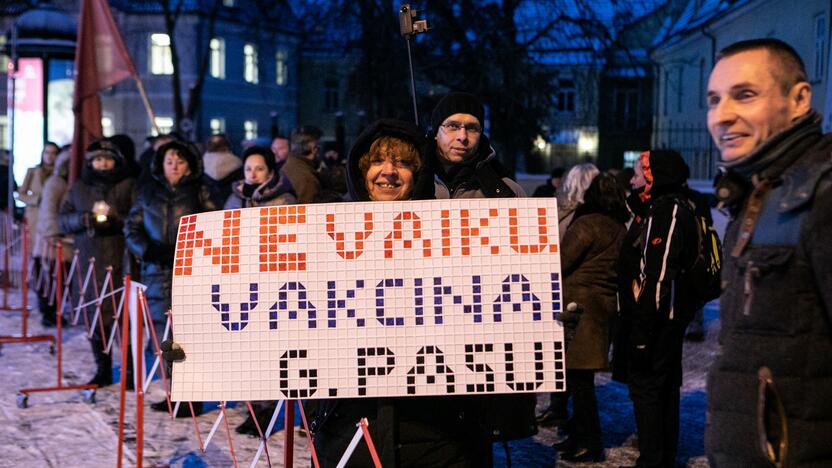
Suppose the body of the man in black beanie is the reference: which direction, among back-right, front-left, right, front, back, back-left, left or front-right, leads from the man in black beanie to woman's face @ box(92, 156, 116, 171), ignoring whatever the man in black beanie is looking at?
back-right

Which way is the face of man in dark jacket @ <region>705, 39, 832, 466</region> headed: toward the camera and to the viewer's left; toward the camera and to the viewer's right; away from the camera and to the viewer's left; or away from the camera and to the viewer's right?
toward the camera and to the viewer's left

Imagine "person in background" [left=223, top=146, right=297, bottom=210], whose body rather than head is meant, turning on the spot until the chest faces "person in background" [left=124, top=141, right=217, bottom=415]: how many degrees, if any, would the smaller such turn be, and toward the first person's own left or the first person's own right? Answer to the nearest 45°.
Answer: approximately 90° to the first person's own right

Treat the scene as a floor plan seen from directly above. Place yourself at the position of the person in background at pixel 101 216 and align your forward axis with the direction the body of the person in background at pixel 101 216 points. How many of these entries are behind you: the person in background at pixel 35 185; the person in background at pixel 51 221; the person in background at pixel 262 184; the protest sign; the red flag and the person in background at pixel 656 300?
3

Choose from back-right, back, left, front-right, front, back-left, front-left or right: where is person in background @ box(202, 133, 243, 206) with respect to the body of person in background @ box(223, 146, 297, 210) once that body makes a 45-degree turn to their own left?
back

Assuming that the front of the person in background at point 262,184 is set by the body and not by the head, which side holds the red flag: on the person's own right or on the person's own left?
on the person's own right

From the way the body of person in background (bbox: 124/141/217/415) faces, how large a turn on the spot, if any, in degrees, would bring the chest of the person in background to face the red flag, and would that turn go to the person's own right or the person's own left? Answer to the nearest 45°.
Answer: approximately 180°

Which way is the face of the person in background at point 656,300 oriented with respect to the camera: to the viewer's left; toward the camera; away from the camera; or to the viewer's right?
to the viewer's left

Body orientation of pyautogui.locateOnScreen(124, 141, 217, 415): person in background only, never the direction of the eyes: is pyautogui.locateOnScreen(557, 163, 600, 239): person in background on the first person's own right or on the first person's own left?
on the first person's own left
